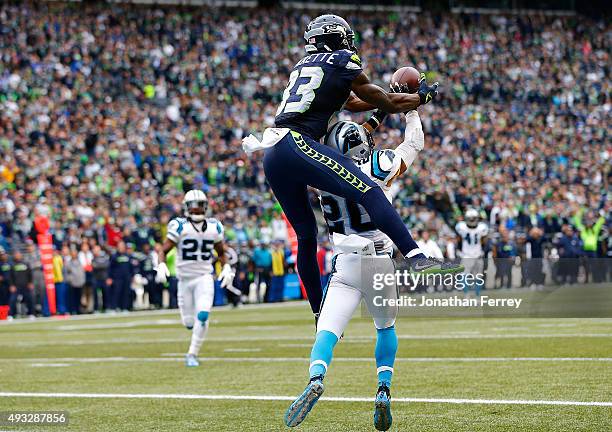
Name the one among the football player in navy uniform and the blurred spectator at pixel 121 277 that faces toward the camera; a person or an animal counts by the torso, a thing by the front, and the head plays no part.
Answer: the blurred spectator

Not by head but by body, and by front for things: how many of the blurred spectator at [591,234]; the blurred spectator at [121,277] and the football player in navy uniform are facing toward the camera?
2

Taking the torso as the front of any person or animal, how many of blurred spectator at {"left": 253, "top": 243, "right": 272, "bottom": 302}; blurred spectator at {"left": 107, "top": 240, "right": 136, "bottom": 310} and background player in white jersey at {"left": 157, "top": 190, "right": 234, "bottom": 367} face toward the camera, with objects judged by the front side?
3

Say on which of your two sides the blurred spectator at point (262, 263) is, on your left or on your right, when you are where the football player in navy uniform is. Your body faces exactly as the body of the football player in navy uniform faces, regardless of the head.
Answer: on your left

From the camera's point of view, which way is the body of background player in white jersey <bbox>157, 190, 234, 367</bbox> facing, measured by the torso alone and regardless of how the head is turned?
toward the camera

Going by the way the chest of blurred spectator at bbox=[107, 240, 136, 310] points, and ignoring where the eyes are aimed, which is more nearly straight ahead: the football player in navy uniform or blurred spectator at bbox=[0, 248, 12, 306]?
the football player in navy uniform

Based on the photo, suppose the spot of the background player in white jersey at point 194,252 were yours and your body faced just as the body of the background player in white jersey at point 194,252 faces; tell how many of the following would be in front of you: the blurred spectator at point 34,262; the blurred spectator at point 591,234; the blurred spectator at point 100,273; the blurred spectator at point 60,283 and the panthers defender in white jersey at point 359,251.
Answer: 1

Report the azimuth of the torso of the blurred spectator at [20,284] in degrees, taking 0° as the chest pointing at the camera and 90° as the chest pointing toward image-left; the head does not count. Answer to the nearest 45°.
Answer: approximately 0°

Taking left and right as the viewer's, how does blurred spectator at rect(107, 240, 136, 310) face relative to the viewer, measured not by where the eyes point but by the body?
facing the viewer

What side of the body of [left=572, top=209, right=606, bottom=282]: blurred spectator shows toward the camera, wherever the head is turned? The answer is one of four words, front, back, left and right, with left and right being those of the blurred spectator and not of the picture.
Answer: front

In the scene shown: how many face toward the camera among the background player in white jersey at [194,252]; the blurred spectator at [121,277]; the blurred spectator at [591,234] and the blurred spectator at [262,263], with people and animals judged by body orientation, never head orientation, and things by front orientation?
4

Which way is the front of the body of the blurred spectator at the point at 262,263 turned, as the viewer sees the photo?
toward the camera

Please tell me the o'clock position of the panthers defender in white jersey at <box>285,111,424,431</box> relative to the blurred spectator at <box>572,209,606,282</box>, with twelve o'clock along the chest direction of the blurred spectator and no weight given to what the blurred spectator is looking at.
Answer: The panthers defender in white jersey is roughly at 12 o'clock from the blurred spectator.

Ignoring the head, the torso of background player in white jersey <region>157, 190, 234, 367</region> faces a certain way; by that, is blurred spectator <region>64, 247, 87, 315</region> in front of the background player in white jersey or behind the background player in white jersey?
behind

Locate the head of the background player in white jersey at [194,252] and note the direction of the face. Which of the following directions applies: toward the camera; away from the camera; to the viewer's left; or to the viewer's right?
toward the camera

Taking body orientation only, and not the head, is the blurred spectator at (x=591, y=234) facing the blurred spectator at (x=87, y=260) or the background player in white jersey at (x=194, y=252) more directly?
the background player in white jersey
